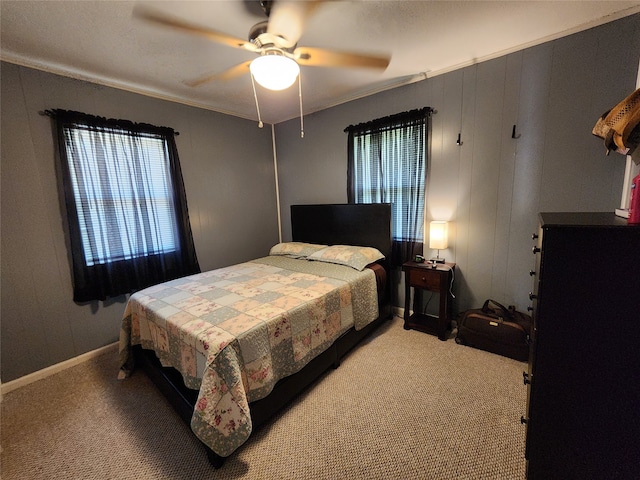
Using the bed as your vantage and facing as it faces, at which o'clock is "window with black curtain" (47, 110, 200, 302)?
The window with black curtain is roughly at 3 o'clock from the bed.

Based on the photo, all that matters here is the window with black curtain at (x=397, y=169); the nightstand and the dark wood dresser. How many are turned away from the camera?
0

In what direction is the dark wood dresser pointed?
to the viewer's left

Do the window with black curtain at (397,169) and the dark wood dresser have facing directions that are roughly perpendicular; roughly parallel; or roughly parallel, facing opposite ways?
roughly perpendicular

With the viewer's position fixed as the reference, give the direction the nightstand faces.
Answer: facing the viewer and to the left of the viewer

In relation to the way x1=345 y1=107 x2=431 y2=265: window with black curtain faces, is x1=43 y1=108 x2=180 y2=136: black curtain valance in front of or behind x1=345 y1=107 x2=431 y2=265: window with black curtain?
in front

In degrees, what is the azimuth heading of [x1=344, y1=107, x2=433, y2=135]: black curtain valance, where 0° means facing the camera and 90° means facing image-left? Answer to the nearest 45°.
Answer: approximately 45°

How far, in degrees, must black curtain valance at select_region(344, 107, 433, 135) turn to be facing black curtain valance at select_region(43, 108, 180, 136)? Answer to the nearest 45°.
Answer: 0° — it already faces it

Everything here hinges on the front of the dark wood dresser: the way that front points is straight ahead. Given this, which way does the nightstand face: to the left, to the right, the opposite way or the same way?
to the left
